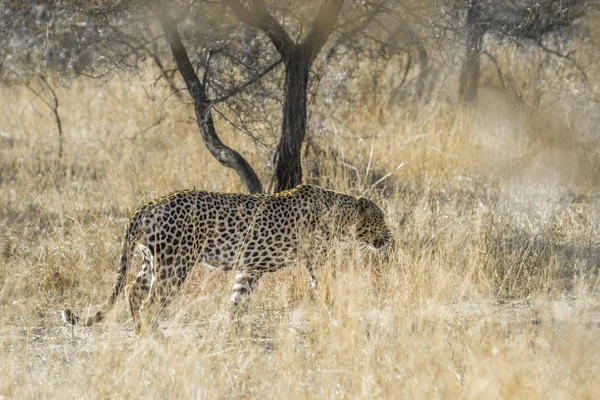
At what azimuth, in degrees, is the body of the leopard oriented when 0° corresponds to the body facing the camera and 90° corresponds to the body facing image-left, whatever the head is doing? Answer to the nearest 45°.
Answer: approximately 270°
